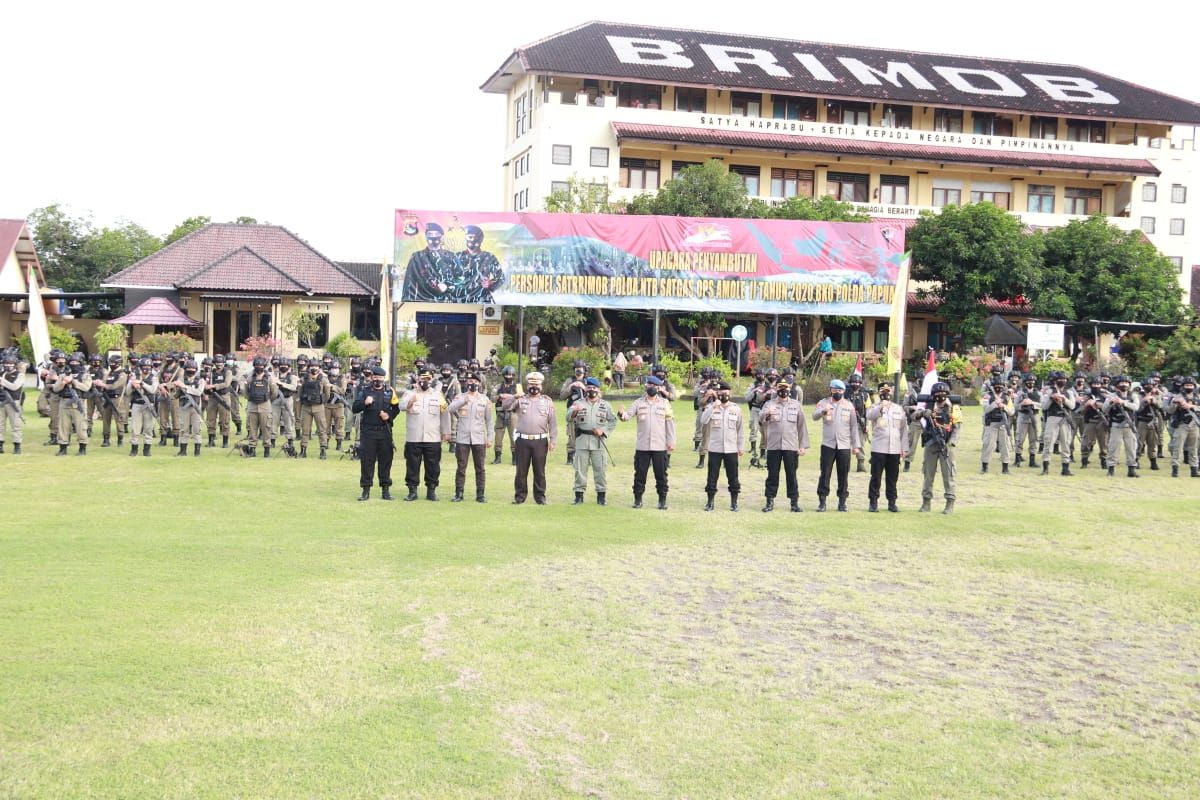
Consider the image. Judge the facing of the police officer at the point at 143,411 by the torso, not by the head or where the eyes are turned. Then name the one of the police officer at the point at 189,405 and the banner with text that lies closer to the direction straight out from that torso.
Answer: the police officer

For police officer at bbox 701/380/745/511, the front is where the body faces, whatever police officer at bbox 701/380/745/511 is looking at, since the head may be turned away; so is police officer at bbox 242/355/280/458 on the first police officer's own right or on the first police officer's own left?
on the first police officer's own right

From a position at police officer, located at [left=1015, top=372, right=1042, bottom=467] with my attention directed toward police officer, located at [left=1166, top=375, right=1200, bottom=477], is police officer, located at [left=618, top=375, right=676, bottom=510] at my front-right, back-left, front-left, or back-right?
back-right

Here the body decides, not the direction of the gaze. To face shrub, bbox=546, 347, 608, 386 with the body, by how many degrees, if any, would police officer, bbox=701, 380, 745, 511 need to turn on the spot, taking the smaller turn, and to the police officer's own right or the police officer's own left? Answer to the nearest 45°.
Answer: approximately 180°

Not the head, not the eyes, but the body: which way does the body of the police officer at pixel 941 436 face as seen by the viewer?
toward the camera

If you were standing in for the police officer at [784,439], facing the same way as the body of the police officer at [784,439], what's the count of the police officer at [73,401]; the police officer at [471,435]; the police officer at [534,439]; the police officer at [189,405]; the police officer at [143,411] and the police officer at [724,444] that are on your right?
6

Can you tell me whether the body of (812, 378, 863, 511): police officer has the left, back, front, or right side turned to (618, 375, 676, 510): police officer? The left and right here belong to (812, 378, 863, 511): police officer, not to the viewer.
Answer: right

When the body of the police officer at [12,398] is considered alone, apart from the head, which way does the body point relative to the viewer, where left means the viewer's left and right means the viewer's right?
facing the viewer

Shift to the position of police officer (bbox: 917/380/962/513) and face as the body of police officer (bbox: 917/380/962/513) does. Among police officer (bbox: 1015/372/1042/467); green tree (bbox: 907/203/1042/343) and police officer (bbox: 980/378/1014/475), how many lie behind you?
3

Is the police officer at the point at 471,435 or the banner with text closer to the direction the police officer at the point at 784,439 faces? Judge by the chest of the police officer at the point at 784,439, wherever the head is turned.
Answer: the police officer
